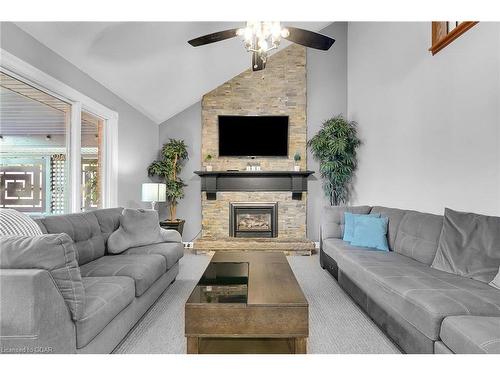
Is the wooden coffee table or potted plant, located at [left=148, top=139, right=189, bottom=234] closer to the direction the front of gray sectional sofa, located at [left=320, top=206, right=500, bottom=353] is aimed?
the wooden coffee table

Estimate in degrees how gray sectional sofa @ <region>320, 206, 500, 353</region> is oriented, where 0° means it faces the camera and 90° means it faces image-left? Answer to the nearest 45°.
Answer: approximately 45°

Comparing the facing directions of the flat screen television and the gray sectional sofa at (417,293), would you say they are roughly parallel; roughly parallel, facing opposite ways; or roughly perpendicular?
roughly perpendicular

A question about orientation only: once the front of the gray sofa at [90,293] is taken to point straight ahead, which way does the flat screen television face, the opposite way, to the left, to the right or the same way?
to the right

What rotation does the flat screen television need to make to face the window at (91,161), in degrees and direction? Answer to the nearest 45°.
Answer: approximately 45° to its right

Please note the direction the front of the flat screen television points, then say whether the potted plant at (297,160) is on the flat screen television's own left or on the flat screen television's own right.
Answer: on the flat screen television's own left
